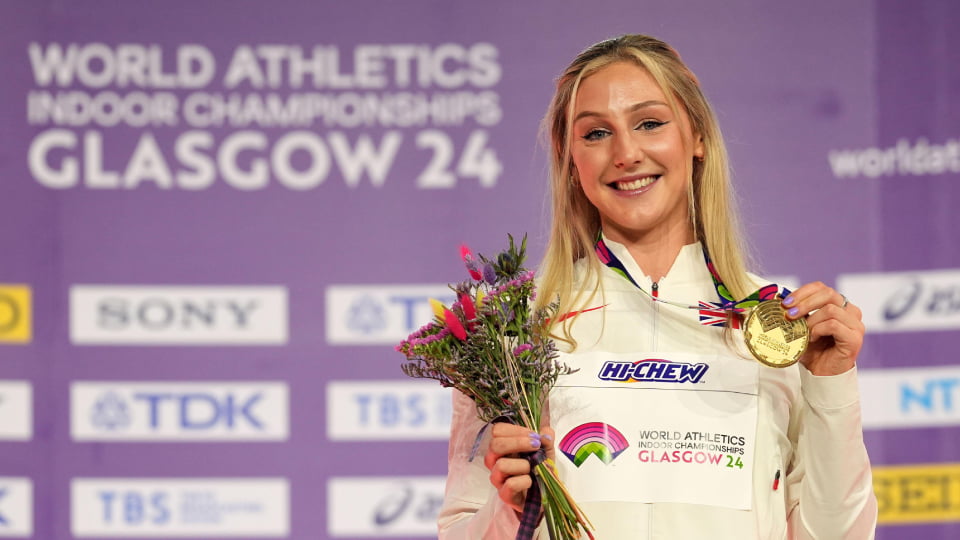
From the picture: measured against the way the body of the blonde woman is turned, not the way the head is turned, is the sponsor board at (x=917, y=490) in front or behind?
behind

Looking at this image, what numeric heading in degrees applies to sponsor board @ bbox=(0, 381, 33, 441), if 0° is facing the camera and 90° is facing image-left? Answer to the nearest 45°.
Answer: approximately 0°

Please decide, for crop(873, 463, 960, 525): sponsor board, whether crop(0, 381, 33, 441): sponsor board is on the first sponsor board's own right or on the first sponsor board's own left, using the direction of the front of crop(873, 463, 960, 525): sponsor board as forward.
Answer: on the first sponsor board's own right

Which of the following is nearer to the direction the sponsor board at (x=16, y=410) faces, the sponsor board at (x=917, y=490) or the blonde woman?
the blonde woman

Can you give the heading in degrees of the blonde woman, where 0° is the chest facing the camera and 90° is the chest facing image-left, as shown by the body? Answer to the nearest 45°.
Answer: approximately 0°
